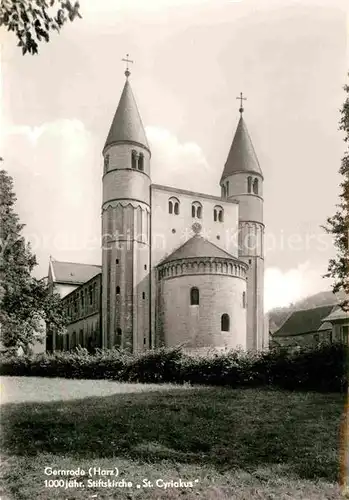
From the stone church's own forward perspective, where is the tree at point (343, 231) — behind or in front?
in front

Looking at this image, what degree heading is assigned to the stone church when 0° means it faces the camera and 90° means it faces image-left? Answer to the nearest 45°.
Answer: approximately 315°

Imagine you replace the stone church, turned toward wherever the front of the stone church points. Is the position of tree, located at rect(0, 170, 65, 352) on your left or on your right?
on your right

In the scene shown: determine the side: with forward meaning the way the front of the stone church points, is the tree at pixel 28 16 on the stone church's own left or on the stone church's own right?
on the stone church's own right

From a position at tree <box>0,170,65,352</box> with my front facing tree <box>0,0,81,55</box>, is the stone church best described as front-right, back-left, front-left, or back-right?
back-left
